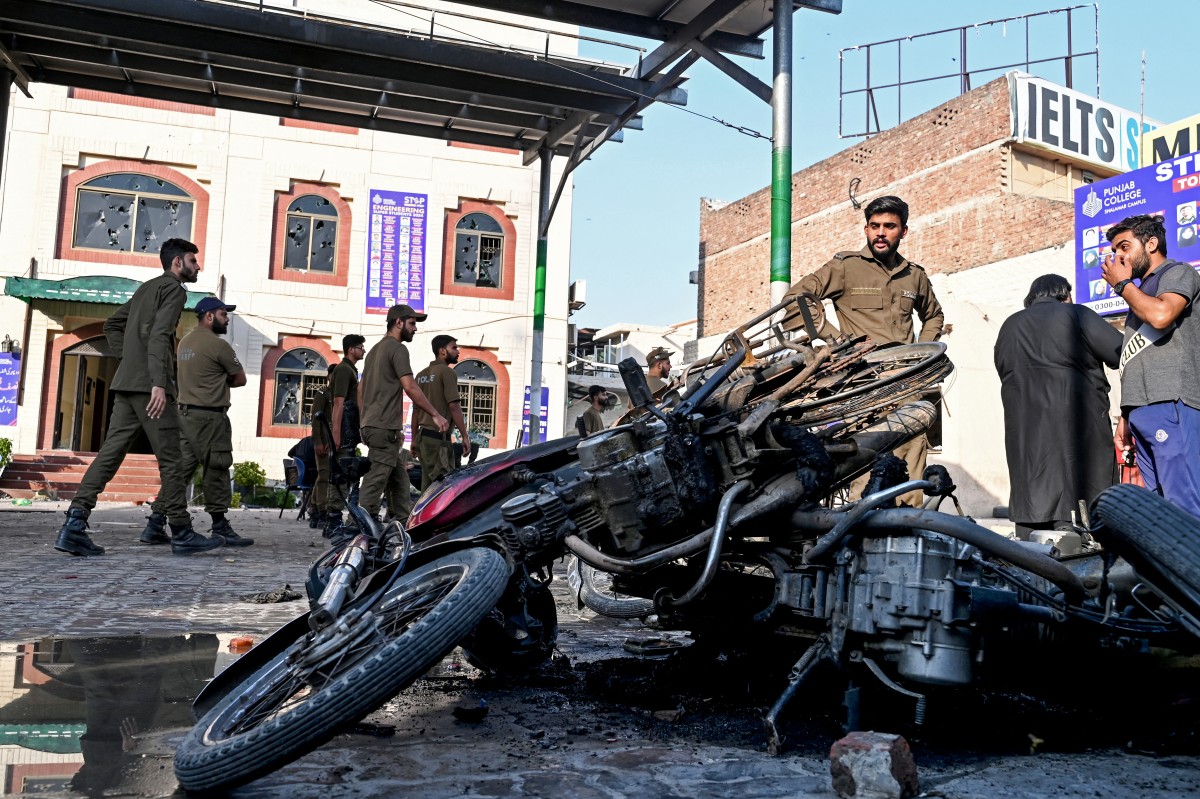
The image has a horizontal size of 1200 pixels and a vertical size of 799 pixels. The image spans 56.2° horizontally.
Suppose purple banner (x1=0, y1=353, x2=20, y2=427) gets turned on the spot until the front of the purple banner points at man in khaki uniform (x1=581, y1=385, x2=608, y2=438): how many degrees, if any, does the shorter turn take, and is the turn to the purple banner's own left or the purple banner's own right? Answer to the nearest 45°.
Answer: approximately 45° to the purple banner's own left

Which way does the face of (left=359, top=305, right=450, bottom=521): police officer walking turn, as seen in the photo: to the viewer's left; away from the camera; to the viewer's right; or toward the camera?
to the viewer's right

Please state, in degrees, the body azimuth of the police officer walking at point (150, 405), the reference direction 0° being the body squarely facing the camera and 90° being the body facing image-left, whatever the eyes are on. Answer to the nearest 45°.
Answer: approximately 270°

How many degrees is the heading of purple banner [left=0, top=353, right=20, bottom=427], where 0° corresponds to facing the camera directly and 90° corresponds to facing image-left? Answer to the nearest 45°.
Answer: approximately 0°

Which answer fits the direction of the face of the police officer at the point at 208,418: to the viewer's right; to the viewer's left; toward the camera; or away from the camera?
to the viewer's right

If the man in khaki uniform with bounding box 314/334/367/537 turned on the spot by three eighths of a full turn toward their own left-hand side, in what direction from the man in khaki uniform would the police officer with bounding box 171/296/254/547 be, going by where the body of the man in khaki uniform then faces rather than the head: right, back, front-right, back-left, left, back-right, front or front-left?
left

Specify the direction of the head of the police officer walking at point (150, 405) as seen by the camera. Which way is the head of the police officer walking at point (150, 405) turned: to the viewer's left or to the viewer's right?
to the viewer's right
